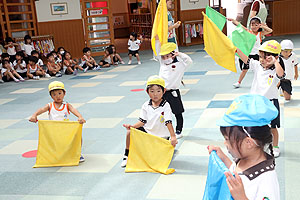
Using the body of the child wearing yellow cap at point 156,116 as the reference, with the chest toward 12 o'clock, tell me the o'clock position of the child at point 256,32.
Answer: The child is roughly at 7 o'clock from the child wearing yellow cap.

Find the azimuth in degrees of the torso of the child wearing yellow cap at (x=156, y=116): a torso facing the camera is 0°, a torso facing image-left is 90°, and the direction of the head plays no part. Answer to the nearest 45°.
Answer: approximately 0°

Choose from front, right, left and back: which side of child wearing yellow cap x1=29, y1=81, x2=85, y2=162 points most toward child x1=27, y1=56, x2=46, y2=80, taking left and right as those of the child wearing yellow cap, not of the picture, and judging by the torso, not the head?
back

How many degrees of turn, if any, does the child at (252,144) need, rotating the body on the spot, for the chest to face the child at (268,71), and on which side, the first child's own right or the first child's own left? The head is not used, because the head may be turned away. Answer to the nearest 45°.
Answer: approximately 90° to the first child's own right

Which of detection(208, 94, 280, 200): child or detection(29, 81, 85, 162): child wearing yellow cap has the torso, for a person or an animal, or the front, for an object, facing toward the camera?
the child wearing yellow cap

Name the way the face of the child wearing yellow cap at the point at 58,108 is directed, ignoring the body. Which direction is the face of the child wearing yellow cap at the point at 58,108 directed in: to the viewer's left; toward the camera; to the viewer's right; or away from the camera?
toward the camera

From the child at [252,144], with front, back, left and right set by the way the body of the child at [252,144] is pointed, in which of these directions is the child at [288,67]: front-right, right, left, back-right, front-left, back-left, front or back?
right

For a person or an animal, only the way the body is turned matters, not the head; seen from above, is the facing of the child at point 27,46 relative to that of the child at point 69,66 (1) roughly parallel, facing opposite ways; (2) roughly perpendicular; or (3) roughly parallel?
roughly parallel

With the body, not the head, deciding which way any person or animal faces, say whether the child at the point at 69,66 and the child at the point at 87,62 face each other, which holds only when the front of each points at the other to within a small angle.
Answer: no

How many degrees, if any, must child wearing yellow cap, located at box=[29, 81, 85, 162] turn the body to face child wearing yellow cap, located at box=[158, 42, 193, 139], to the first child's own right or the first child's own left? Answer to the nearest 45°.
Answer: approximately 90° to the first child's own left

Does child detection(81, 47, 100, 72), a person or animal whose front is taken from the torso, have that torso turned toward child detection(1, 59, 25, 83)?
no

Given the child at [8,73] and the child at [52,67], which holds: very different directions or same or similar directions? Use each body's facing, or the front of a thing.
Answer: same or similar directions

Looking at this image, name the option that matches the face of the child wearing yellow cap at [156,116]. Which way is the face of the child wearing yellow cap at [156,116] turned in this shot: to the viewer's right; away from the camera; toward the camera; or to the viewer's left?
toward the camera

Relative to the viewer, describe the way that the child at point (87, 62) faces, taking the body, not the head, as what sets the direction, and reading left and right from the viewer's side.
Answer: facing the viewer and to the right of the viewer

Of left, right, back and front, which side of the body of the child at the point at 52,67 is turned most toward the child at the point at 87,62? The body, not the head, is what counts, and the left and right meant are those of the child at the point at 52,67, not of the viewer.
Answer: left

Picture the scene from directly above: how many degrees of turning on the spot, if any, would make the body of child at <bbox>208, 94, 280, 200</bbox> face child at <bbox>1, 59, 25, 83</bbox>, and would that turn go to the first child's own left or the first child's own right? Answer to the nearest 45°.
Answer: approximately 45° to the first child's own right

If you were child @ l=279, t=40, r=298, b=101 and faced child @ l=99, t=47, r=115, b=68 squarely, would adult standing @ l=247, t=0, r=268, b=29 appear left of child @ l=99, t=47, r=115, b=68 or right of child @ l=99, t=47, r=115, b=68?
right
